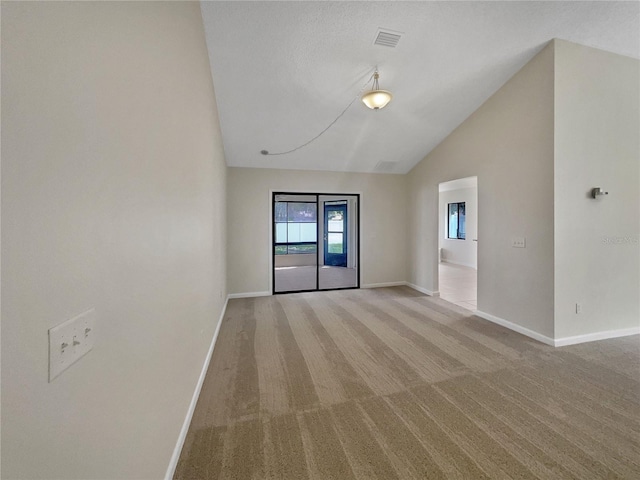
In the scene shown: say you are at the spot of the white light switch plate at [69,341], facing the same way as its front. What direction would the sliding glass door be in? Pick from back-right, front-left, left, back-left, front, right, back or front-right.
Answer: left

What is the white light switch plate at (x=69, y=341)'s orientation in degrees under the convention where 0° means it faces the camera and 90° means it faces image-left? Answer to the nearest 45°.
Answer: approximately 315°

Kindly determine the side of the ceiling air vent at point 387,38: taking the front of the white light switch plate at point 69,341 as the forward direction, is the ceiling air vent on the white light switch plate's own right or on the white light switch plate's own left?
on the white light switch plate's own left

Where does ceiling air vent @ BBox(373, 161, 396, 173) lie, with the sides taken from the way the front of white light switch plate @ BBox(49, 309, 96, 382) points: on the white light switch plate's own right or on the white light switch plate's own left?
on the white light switch plate's own left
